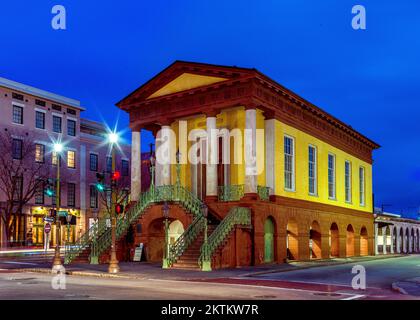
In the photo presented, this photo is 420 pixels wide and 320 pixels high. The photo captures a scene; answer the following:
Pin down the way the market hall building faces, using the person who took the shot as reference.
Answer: facing the viewer and to the left of the viewer
